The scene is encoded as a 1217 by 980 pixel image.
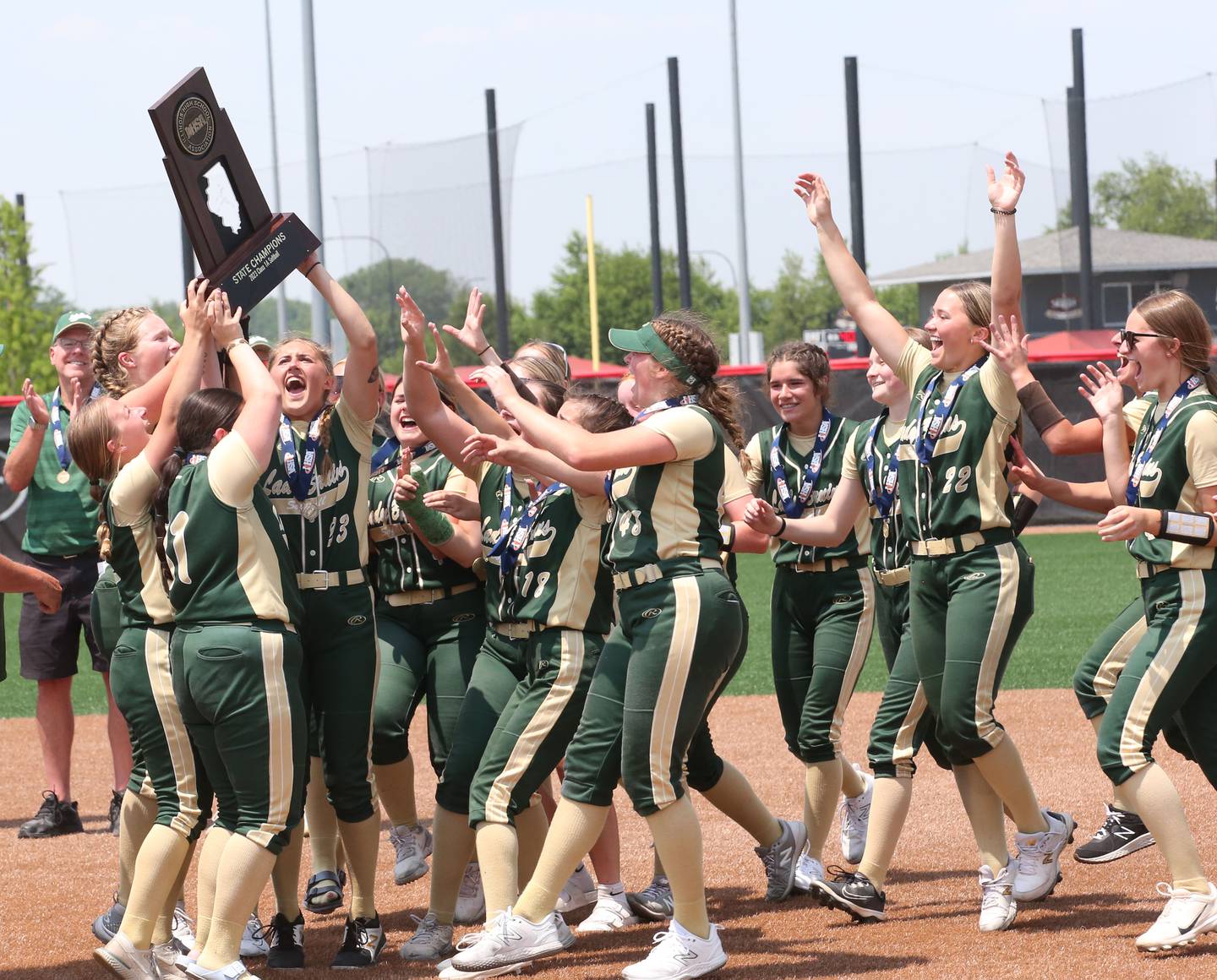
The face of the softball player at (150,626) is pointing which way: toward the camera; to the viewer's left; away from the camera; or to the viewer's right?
to the viewer's right

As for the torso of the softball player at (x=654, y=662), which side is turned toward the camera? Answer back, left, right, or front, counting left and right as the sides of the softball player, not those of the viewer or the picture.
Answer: left

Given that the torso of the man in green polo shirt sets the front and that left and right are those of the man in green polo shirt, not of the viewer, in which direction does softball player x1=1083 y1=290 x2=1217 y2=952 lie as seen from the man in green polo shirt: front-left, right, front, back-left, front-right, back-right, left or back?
front-left

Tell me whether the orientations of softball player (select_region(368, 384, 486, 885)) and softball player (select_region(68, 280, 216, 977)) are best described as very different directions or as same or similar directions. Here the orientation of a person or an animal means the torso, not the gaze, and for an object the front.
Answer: very different directions

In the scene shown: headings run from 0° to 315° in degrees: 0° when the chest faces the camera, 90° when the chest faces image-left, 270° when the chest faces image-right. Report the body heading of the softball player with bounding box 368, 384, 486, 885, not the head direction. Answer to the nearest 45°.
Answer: approximately 45°

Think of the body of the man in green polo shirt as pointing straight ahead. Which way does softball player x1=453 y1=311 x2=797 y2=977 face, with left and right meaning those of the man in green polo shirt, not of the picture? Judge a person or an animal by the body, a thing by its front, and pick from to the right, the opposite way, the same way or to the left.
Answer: to the right

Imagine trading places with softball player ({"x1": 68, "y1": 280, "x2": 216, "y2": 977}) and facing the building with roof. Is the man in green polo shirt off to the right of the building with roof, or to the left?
left

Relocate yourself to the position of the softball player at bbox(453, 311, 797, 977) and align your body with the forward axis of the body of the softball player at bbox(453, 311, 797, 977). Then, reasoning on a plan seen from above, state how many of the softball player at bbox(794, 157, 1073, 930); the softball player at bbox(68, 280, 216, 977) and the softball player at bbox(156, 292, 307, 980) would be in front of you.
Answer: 2

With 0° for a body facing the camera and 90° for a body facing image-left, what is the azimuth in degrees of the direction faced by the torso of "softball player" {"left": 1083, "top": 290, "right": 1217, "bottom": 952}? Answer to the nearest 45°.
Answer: approximately 90°

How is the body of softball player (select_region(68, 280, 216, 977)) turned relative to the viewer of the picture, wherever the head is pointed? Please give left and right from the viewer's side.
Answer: facing away from the viewer and to the right of the viewer

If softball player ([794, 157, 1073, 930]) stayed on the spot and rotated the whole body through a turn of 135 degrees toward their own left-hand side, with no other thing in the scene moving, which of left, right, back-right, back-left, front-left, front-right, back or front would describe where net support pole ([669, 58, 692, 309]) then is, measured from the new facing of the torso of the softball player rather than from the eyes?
left
